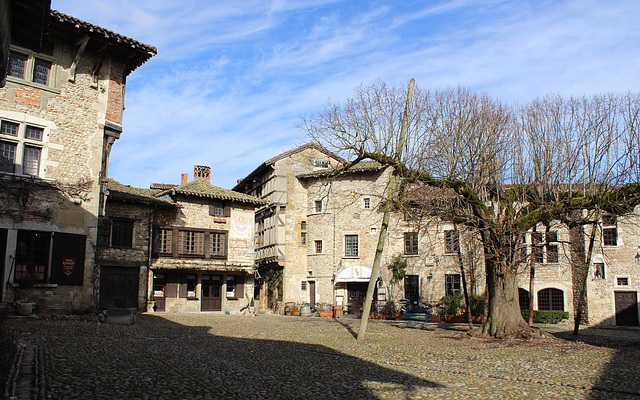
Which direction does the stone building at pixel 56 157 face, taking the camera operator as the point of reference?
facing the viewer and to the right of the viewer

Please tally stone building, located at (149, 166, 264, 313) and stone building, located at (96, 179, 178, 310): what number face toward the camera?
2

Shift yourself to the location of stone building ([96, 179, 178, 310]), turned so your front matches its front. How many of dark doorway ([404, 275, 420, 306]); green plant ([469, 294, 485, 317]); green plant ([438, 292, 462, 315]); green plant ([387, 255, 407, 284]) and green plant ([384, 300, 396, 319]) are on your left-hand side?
5

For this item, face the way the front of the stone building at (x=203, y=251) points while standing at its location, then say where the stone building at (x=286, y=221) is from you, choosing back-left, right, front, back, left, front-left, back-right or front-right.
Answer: back-left

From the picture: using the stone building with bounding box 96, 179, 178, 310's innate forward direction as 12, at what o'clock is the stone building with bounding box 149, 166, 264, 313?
the stone building with bounding box 149, 166, 264, 313 is roughly at 8 o'clock from the stone building with bounding box 96, 179, 178, 310.

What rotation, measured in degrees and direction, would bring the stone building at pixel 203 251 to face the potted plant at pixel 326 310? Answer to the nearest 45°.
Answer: approximately 90° to its left

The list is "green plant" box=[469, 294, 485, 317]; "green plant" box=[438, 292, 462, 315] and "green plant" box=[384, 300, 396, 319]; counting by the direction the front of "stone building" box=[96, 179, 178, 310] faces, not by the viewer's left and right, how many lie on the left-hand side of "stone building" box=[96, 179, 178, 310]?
3

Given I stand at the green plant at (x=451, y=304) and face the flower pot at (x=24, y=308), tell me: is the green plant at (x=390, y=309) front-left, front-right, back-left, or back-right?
front-right

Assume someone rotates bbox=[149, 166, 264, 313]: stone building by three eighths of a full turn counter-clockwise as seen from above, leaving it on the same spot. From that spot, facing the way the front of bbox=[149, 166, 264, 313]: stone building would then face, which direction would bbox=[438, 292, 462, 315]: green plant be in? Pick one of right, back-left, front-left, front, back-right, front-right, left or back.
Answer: front-right

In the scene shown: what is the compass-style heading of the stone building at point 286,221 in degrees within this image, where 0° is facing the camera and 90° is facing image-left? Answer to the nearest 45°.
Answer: approximately 45°

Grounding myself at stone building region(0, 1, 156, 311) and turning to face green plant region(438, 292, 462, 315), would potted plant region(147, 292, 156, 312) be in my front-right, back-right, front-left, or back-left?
front-left

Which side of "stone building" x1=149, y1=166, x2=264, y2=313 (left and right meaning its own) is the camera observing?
front

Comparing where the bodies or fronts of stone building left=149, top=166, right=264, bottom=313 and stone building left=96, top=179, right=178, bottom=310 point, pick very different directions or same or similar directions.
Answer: same or similar directions
